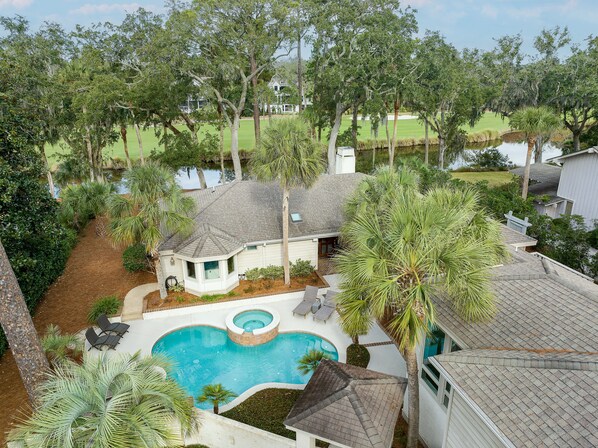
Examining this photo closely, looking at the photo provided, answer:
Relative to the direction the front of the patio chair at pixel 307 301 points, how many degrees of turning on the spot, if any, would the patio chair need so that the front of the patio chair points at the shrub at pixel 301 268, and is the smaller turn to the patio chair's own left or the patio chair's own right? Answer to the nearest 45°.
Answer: approximately 135° to the patio chair's own right

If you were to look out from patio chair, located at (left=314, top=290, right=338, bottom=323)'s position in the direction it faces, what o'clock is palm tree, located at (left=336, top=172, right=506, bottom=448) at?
The palm tree is roughly at 10 o'clock from the patio chair.

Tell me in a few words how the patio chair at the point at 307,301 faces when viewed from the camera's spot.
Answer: facing the viewer and to the left of the viewer

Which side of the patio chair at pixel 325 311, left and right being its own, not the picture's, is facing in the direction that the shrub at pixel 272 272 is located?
right

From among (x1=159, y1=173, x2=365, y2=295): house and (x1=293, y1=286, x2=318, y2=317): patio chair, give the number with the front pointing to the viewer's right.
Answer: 0

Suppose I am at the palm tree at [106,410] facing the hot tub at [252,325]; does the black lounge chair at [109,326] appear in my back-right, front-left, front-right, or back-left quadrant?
front-left

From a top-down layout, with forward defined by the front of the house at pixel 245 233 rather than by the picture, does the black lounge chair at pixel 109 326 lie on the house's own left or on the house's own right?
on the house's own right

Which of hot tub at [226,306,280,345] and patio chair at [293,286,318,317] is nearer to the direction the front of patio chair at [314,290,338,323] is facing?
the hot tub

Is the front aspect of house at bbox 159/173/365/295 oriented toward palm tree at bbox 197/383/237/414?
yes

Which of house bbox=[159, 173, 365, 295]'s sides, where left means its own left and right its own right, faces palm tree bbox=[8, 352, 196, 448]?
front

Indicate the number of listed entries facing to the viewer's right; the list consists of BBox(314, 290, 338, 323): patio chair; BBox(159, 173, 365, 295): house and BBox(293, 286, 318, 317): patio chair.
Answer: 0

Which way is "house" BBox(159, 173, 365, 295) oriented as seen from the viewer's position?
toward the camera

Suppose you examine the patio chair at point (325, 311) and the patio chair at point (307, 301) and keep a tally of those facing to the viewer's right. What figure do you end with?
0

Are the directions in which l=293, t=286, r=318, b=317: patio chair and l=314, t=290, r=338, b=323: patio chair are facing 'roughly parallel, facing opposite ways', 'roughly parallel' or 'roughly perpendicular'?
roughly parallel

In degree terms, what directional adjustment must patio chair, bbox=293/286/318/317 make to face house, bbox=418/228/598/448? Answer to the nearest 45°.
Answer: approximately 90° to its left

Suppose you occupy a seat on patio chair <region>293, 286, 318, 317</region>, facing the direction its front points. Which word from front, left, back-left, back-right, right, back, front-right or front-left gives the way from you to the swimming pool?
front

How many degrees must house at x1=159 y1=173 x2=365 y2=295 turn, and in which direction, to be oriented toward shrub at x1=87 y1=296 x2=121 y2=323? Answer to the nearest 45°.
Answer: approximately 45° to its right
